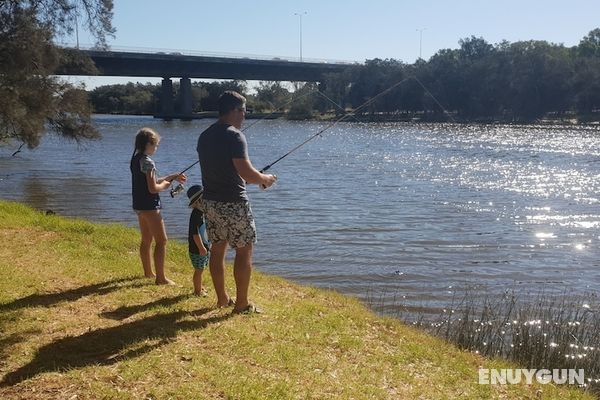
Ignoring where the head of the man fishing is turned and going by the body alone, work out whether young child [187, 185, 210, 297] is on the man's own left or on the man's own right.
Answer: on the man's own left

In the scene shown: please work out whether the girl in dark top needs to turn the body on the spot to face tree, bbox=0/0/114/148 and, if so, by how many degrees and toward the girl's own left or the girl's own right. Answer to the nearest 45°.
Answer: approximately 90° to the girl's own left

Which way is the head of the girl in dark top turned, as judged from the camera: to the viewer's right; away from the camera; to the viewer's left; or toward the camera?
to the viewer's right

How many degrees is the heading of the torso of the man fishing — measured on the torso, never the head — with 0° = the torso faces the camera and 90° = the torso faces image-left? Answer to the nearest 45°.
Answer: approximately 225°

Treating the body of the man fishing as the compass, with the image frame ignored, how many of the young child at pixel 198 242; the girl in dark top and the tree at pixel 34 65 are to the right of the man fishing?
0

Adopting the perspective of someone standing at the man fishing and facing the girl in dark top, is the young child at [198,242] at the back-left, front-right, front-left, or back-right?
front-right

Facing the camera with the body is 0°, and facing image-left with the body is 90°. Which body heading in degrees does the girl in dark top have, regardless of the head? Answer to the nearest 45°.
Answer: approximately 270°
